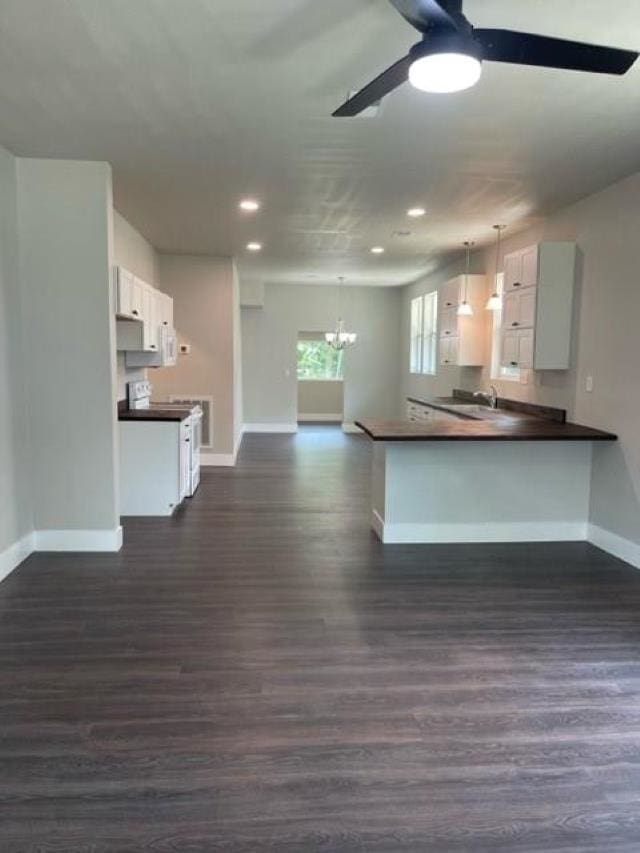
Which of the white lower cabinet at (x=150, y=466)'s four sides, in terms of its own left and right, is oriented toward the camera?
right

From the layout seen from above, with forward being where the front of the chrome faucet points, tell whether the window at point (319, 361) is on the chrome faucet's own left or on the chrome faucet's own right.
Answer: on the chrome faucet's own right

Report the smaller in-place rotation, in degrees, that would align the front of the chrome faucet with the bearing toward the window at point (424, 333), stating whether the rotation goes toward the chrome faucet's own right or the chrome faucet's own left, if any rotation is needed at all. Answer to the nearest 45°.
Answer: approximately 90° to the chrome faucet's own right

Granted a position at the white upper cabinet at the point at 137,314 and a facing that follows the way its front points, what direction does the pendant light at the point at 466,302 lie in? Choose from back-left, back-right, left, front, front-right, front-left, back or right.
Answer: front

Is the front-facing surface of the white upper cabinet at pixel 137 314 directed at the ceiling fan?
no

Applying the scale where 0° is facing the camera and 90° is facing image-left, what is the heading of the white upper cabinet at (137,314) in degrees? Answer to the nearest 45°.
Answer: approximately 270°

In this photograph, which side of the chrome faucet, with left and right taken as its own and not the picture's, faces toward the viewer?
left

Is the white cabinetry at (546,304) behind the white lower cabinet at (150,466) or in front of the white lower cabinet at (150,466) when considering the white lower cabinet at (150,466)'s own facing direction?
in front

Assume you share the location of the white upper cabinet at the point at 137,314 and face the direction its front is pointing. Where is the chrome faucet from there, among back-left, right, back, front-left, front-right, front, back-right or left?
front

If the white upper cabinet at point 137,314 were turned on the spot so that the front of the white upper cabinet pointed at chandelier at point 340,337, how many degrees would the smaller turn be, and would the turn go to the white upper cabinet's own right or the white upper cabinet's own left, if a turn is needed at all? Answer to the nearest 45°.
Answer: approximately 45° to the white upper cabinet's own left

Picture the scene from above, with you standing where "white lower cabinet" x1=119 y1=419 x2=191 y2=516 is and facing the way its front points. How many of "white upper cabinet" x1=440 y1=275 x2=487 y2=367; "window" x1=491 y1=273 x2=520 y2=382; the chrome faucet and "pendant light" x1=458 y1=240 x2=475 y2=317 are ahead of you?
4

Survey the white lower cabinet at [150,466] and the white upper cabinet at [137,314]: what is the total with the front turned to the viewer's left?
0

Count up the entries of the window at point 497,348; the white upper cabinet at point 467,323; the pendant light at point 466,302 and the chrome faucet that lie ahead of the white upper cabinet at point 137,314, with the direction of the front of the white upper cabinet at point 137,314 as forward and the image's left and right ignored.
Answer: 4

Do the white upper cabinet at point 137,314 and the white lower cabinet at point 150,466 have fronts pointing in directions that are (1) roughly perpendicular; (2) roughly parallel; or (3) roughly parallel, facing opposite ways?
roughly parallel

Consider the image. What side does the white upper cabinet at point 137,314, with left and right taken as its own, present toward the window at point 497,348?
front
